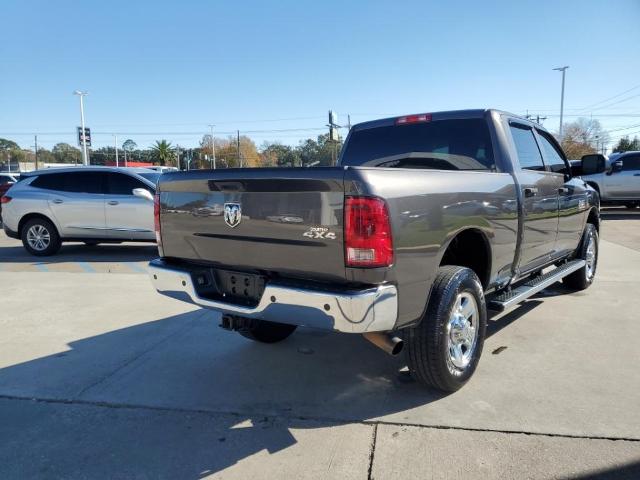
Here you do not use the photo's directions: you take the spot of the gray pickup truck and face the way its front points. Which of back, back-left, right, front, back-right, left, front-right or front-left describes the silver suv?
left

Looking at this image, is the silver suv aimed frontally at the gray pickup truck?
no

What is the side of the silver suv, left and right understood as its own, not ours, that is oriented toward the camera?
right

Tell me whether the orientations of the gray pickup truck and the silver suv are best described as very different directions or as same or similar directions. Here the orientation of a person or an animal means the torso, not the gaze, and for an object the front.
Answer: same or similar directions

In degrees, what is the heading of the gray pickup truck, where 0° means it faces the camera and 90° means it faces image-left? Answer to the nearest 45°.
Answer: approximately 225°

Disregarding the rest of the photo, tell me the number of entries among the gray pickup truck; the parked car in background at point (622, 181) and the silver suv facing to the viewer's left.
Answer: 1

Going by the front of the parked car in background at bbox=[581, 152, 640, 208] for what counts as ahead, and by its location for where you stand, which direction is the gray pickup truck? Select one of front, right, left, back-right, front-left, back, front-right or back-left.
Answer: left

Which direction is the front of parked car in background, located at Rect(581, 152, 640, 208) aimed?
to the viewer's left

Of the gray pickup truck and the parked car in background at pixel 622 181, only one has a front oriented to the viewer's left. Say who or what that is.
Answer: the parked car in background

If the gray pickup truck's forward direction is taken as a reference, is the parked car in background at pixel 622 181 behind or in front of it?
in front

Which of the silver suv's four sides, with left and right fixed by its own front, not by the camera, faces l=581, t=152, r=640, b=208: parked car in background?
front
